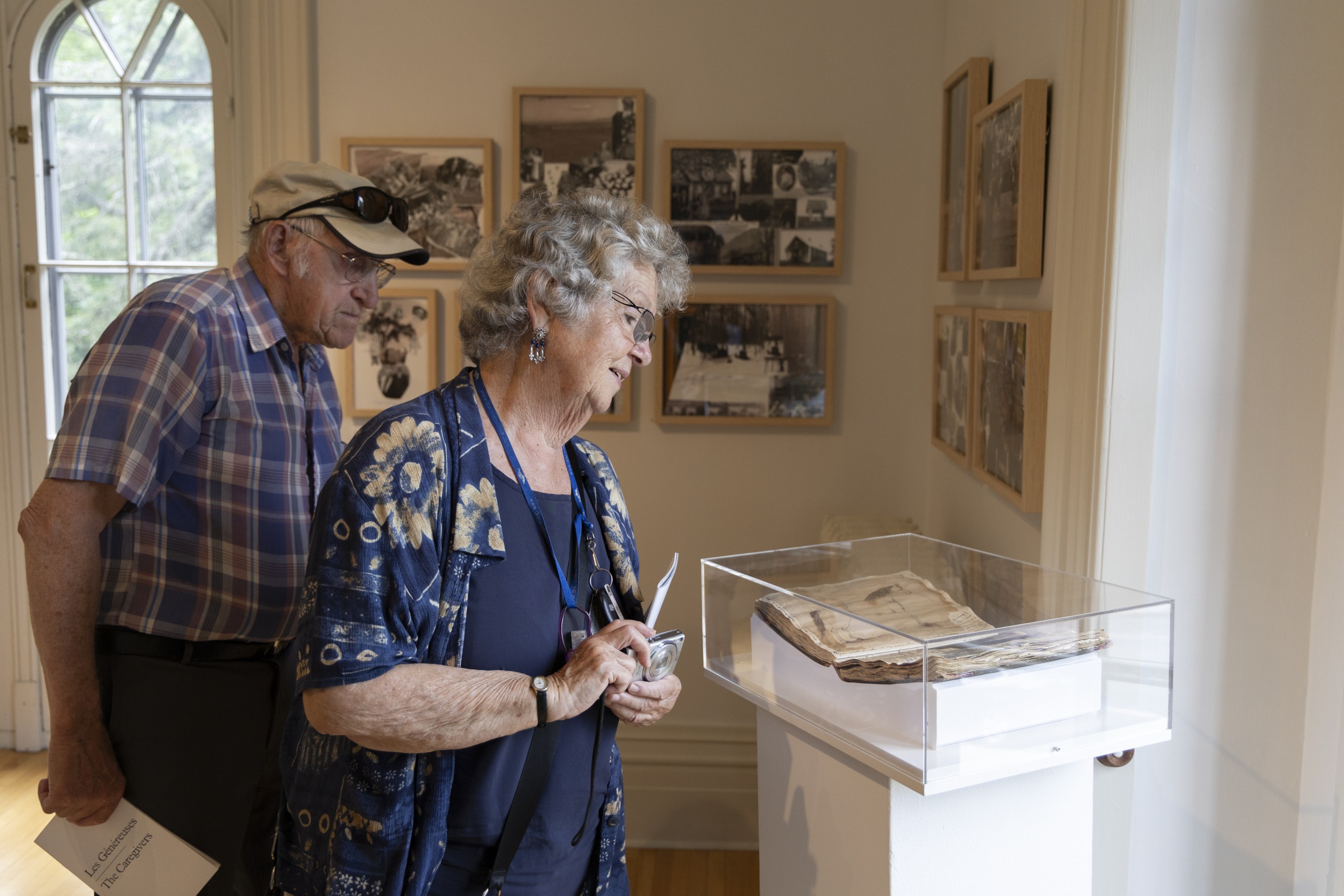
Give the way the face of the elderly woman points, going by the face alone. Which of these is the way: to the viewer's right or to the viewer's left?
to the viewer's right

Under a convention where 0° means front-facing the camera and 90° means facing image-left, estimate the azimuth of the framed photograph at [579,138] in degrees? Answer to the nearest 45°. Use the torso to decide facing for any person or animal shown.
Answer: approximately 0°

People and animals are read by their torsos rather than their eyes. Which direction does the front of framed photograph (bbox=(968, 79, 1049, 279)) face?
to the viewer's left

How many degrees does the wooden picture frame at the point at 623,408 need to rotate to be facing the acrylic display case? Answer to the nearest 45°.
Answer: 0° — it already faces it

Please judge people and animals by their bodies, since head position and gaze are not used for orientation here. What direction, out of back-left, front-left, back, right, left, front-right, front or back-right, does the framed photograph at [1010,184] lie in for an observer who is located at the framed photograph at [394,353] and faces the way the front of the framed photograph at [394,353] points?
front-left

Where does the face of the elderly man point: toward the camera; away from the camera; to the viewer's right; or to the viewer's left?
to the viewer's right

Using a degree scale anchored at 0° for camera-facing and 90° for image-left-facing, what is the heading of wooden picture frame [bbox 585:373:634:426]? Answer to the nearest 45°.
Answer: approximately 0°

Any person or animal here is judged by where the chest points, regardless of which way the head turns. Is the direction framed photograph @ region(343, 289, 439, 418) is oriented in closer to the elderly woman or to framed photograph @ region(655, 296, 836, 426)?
the elderly woman
